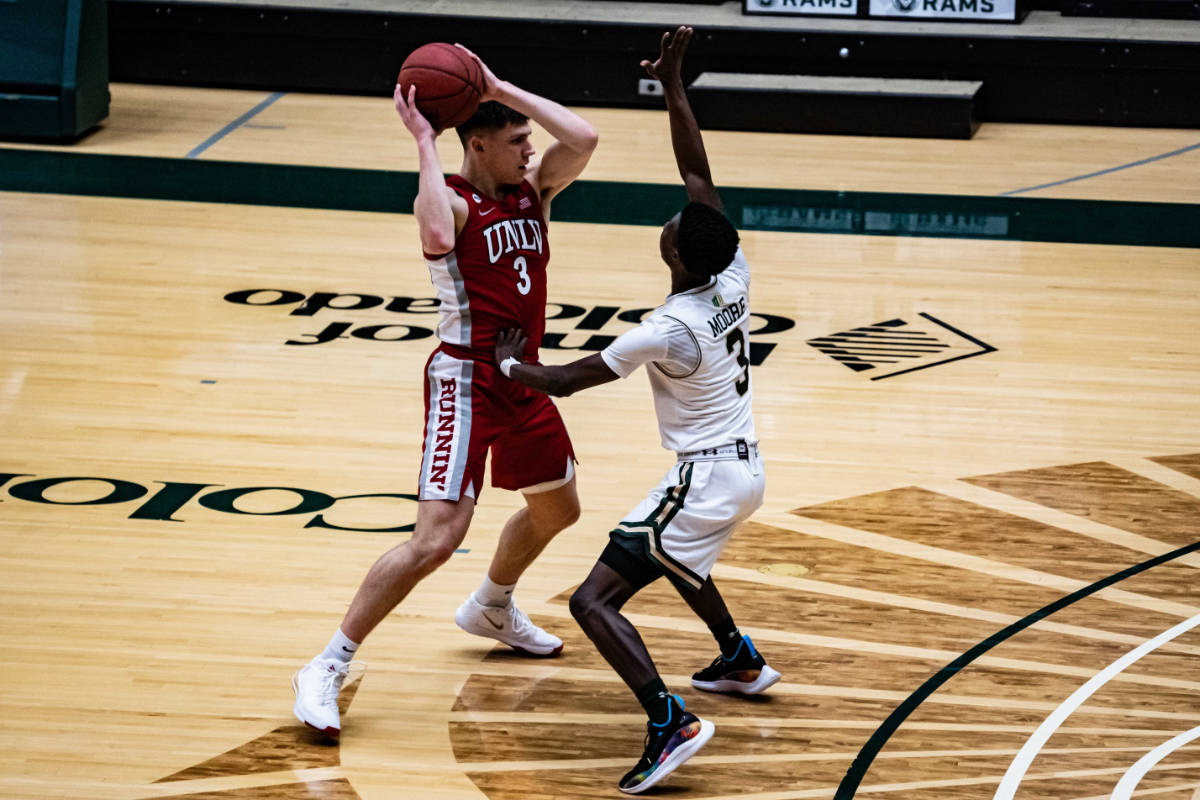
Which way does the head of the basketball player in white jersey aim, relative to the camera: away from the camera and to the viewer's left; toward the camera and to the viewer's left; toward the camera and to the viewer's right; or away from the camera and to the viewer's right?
away from the camera and to the viewer's left

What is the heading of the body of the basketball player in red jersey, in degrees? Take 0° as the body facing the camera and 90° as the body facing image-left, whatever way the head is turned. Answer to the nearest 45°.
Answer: approximately 315°
